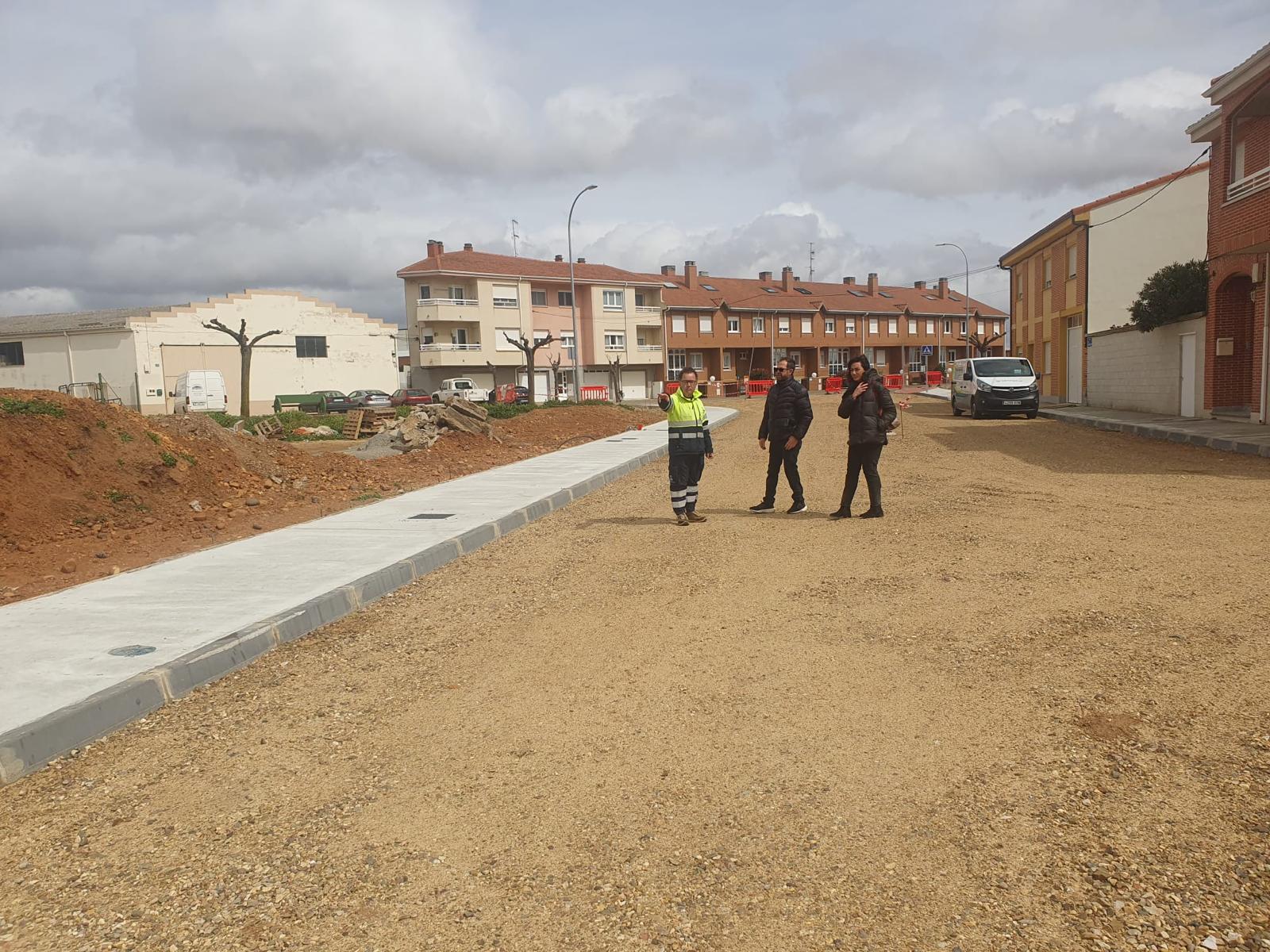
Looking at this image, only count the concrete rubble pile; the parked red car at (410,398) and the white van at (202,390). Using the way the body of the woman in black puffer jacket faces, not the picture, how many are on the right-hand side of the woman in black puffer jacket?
3

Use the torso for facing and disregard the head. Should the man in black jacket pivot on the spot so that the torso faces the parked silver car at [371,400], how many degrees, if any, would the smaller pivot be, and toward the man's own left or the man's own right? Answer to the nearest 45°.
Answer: approximately 90° to the man's own right

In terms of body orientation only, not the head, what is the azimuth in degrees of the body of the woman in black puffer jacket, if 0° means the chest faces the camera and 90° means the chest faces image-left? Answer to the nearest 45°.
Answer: approximately 45°

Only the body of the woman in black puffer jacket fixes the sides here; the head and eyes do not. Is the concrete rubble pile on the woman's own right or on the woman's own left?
on the woman's own right

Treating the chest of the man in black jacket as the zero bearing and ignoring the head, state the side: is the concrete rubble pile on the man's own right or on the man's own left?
on the man's own right

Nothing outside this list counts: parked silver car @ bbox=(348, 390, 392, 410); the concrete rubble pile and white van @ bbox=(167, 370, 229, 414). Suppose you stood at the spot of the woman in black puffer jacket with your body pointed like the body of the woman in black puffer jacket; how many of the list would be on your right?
3

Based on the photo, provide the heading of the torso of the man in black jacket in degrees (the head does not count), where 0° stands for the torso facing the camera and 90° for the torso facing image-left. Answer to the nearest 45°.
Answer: approximately 45°

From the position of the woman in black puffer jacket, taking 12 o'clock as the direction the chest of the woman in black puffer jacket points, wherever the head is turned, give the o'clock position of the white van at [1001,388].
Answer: The white van is roughly at 5 o'clock from the woman in black puffer jacket.

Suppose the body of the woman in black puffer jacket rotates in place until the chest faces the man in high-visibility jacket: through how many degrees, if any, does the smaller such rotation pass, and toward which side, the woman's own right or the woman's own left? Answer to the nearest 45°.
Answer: approximately 45° to the woman's own right
